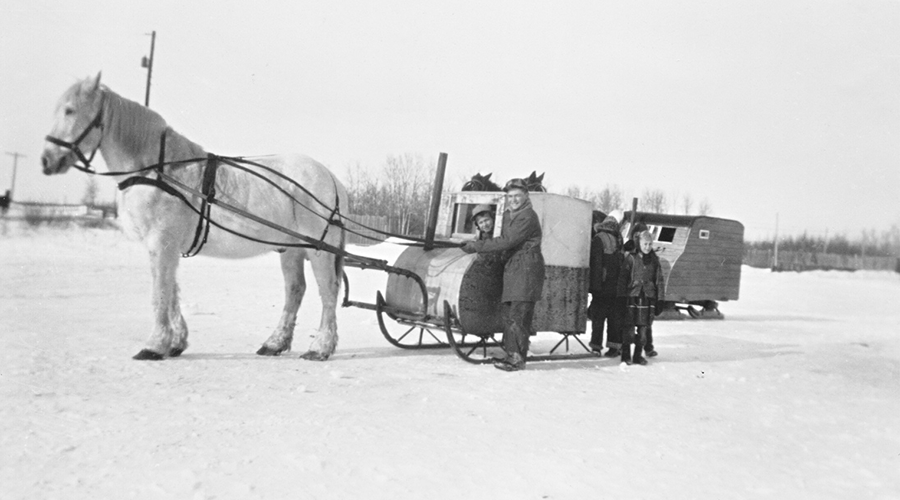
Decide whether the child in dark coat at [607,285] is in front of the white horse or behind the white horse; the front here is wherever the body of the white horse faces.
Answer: behind

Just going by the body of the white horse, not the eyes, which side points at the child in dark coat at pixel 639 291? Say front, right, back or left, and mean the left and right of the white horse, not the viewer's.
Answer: back

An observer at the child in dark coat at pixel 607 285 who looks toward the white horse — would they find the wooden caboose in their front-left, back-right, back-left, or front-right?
back-right

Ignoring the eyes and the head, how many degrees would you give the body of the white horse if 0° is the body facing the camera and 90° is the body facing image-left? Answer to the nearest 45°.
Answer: approximately 90°

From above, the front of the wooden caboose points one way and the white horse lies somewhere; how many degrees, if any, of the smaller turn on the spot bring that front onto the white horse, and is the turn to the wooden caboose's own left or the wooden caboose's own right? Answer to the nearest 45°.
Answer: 0° — it already faces it

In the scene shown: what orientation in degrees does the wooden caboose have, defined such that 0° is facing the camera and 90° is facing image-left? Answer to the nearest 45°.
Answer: approximately 45°
